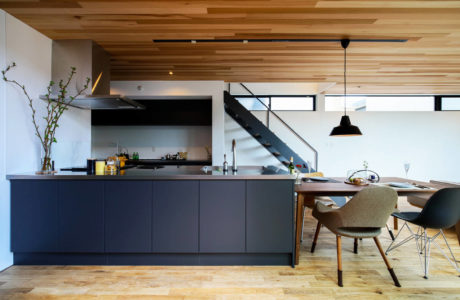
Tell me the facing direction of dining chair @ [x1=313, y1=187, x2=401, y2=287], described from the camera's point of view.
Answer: facing away from the viewer and to the left of the viewer

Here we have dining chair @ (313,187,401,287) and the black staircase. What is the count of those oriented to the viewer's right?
1

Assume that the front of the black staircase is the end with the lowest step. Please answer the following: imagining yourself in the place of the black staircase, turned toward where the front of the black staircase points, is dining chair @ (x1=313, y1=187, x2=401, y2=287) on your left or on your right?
on your right

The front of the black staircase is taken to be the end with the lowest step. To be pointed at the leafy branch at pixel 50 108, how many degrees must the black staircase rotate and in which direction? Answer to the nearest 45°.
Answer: approximately 135° to its right

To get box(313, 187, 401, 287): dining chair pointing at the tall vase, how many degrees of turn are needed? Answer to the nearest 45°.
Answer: approximately 45° to its left

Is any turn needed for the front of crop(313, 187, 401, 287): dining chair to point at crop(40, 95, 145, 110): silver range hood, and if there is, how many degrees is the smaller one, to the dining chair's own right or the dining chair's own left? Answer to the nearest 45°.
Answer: approximately 45° to the dining chair's own left

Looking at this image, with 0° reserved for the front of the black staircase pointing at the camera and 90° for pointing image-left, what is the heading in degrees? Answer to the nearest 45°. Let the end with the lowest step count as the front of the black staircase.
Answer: approximately 270°

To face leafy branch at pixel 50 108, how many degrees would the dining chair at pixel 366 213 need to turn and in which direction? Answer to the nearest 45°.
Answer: approximately 45° to its left

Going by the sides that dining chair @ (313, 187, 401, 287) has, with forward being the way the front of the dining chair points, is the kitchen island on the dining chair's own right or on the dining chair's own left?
on the dining chair's own left
